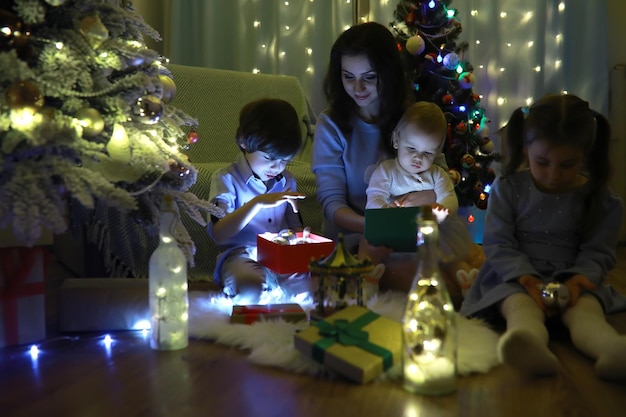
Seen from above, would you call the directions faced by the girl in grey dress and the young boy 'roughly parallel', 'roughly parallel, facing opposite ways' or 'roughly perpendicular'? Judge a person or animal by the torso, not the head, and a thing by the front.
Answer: roughly perpendicular

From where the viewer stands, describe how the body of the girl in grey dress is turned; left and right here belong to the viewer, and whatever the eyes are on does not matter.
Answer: facing the viewer

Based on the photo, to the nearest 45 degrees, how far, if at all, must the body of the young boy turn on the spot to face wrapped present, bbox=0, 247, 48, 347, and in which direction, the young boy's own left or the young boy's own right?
approximately 90° to the young boy's own right

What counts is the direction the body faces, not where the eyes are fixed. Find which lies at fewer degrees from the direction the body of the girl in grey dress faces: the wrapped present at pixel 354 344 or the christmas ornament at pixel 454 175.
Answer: the wrapped present

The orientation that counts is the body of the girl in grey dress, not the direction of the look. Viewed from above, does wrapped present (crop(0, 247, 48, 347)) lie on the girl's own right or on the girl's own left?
on the girl's own right

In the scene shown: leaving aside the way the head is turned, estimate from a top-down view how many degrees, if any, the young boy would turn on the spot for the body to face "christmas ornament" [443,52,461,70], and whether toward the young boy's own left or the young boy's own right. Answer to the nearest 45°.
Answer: approximately 90° to the young boy's own left

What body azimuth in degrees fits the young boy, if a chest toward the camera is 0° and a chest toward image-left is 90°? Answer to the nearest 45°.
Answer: approximately 315°

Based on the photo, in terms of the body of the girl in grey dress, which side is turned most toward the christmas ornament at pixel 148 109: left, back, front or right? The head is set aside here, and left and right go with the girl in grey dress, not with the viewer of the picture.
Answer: right

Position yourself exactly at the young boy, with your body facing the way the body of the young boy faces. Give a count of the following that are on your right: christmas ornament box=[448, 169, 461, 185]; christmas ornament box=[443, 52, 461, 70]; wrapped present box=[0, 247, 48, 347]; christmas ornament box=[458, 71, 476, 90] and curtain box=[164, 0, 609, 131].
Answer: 1

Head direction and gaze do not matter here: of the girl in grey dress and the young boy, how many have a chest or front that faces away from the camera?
0
